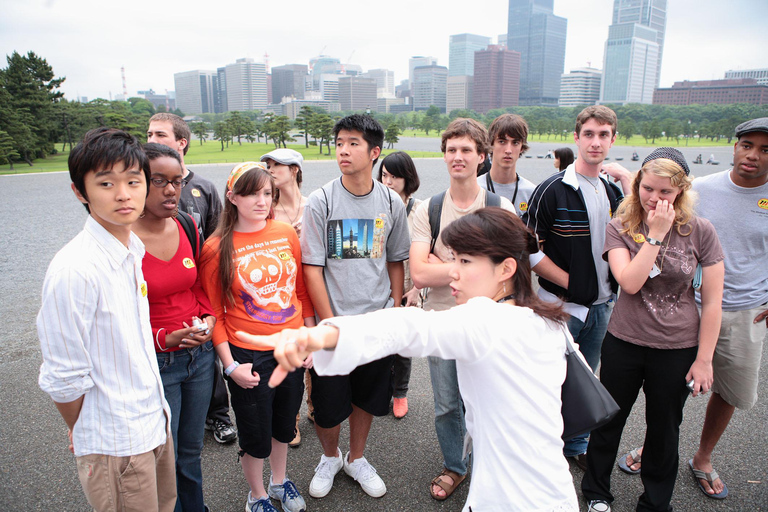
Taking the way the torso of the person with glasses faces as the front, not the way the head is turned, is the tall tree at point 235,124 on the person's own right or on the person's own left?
on the person's own left

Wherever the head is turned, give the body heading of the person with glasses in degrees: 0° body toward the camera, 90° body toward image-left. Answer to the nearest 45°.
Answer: approximately 315°

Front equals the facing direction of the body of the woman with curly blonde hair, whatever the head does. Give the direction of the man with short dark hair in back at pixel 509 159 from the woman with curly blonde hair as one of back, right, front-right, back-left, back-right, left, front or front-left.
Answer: back-right

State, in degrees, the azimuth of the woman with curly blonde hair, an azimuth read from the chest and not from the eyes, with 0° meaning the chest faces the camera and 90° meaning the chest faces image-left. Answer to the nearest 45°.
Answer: approximately 0°

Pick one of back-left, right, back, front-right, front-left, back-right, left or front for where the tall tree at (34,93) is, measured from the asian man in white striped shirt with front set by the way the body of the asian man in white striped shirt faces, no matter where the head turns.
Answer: back-left

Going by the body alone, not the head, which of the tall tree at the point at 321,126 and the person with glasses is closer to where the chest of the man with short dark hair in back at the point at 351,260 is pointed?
the person with glasses

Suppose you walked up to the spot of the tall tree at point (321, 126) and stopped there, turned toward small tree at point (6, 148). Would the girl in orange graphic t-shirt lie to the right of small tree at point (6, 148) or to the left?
left

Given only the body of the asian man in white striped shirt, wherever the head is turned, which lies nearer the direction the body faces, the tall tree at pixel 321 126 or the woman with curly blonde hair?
the woman with curly blonde hair

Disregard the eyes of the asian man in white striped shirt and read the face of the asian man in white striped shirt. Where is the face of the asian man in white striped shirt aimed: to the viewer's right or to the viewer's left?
to the viewer's right
